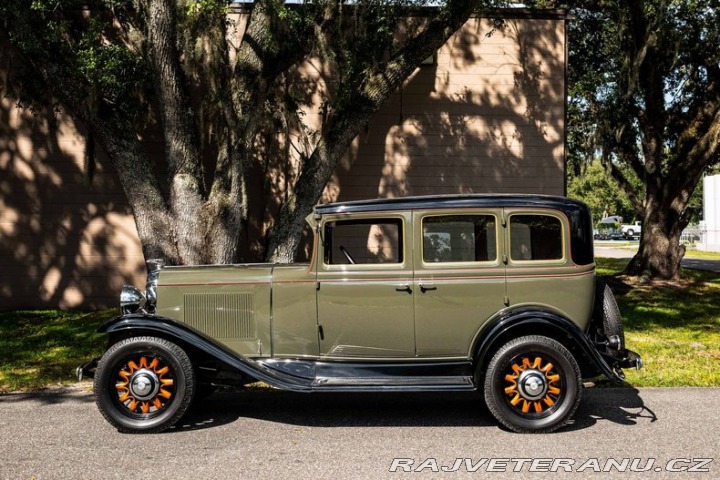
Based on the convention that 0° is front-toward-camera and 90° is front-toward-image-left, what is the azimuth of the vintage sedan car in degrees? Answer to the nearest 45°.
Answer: approximately 90°
